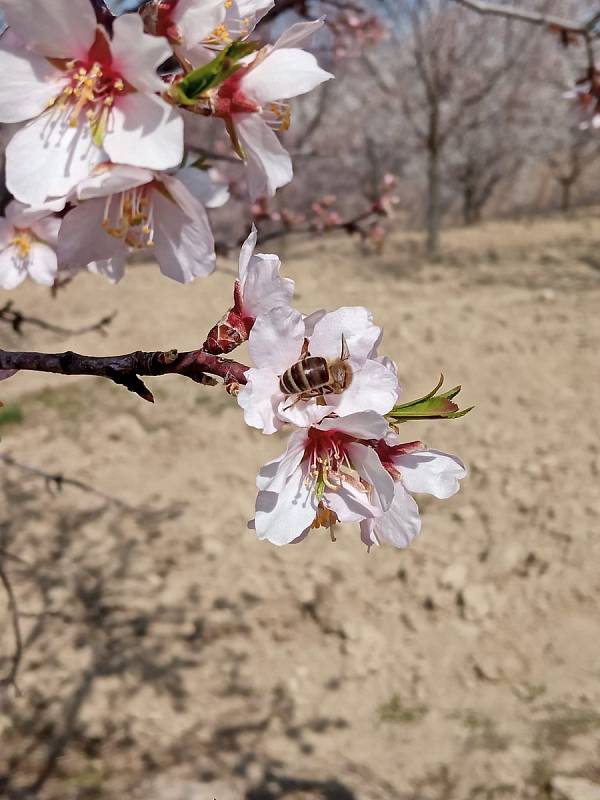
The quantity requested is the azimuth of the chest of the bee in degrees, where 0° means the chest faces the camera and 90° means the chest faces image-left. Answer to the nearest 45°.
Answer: approximately 270°
